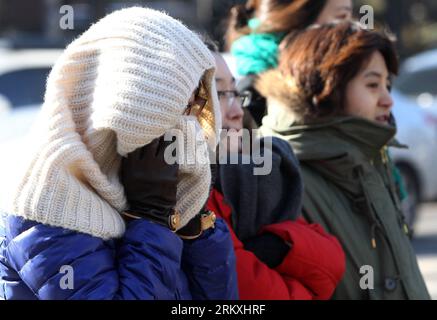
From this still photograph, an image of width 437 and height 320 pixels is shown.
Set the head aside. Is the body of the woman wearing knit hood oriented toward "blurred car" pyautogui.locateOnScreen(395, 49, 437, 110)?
no

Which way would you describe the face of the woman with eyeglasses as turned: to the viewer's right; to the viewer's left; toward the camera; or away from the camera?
to the viewer's right

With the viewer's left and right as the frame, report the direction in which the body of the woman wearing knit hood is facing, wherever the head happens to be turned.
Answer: facing to the right of the viewer

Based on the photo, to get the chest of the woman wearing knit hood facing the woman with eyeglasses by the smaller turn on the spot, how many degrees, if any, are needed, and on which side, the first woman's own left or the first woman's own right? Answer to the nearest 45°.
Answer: approximately 45° to the first woman's own left

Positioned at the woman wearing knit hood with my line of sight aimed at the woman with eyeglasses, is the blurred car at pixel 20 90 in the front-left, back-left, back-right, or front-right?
front-left

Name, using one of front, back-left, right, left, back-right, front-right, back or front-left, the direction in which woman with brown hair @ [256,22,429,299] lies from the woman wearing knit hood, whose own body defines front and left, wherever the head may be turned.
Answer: front-left

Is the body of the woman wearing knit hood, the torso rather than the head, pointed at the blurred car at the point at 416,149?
no

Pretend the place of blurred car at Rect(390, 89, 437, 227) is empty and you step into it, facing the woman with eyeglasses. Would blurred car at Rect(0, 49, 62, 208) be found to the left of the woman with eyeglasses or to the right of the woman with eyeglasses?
right

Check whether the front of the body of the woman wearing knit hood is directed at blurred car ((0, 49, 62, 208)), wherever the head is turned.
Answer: no

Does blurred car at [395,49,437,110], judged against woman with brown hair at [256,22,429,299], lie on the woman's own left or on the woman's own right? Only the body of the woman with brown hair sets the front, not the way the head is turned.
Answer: on the woman's own left

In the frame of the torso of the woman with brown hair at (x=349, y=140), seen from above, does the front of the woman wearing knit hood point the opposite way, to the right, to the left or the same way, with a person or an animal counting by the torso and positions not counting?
the same way

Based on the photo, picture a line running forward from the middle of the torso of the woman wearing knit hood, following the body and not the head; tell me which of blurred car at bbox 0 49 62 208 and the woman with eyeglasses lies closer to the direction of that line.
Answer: the woman with eyeglasses
